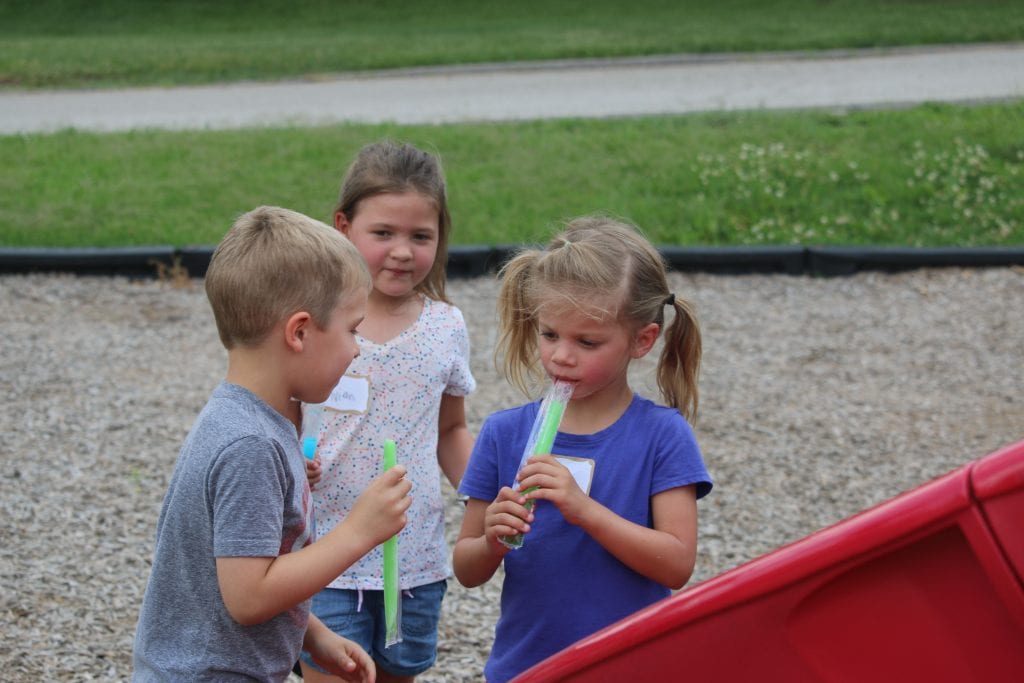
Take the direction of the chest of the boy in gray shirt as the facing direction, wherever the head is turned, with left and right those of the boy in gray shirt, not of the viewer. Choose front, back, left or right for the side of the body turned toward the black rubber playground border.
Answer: left

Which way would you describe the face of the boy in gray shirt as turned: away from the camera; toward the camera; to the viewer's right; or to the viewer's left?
to the viewer's right

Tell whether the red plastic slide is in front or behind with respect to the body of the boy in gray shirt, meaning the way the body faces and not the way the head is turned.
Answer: in front

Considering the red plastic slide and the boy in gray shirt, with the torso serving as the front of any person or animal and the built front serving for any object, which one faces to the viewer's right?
the boy in gray shirt

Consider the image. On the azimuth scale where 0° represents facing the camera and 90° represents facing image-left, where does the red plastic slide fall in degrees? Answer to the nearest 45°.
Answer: approximately 90°

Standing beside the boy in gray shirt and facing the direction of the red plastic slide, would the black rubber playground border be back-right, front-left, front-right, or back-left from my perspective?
back-left

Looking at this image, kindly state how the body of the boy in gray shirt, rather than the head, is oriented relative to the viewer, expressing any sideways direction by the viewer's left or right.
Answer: facing to the right of the viewer

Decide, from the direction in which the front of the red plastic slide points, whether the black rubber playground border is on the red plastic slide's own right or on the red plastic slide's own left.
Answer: on the red plastic slide's own right
